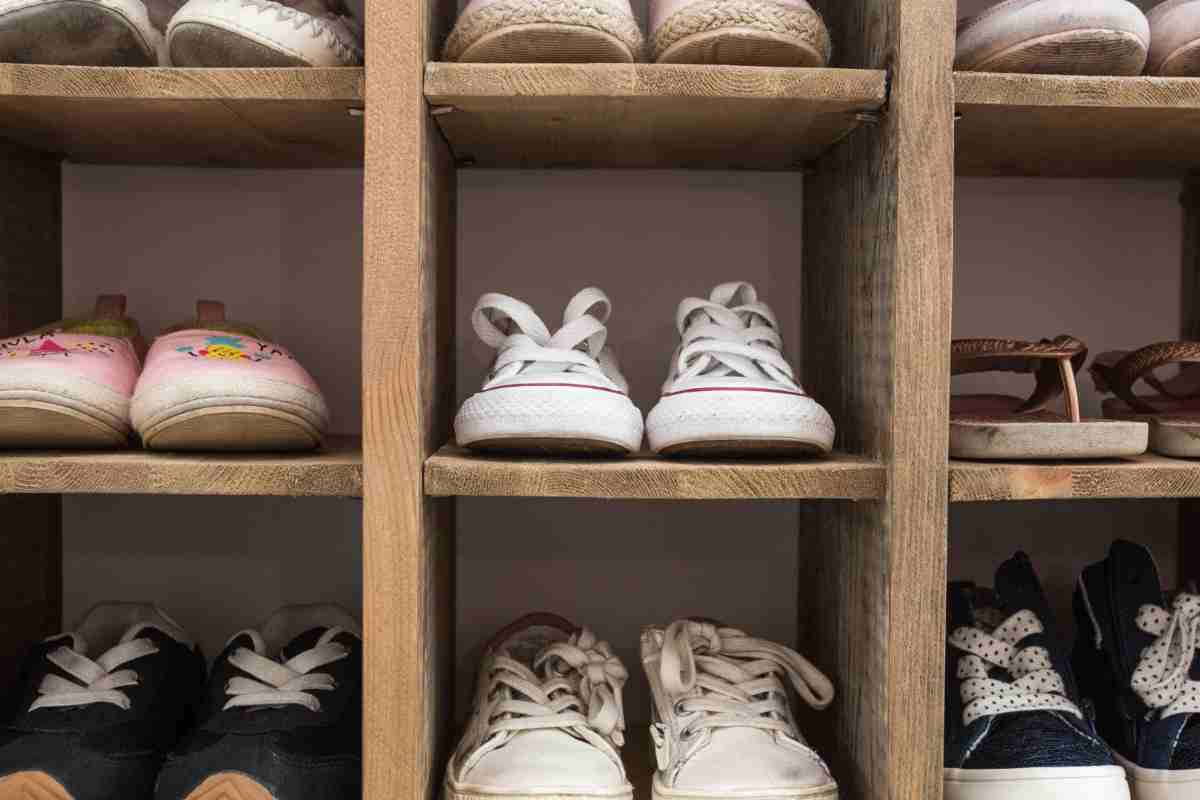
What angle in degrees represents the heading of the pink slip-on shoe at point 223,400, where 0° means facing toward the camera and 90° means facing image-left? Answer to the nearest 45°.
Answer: approximately 0°

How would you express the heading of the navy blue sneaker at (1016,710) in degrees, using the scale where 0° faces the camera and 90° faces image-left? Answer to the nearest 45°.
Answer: approximately 0°

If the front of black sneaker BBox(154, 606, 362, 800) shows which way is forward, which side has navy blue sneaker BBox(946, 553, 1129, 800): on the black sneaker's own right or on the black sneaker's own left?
on the black sneaker's own left
